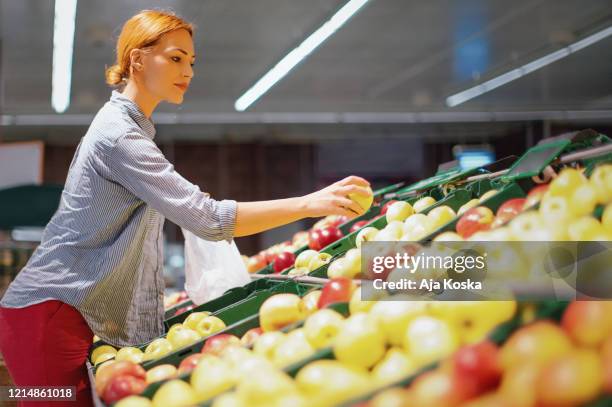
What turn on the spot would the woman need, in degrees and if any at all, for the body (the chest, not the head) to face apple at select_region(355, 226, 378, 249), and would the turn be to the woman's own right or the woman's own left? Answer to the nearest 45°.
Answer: approximately 45° to the woman's own left

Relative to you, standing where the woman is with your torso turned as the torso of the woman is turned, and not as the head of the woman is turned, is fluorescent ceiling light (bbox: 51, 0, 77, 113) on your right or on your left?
on your left

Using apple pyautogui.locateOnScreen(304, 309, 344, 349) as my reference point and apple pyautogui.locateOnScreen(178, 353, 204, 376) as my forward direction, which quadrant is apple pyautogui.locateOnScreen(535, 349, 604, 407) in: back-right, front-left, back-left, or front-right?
back-left

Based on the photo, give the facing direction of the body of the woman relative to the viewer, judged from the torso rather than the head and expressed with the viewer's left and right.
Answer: facing to the right of the viewer

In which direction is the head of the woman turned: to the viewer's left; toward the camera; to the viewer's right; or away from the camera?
to the viewer's right
